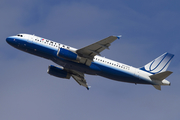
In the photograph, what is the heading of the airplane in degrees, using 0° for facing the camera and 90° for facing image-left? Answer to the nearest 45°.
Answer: approximately 90°
